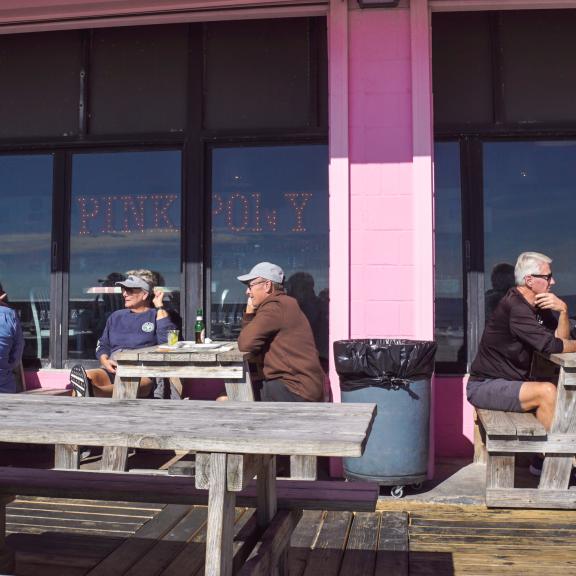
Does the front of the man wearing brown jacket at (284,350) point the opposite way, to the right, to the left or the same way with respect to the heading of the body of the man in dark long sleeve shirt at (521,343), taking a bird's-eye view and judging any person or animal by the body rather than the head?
the opposite way

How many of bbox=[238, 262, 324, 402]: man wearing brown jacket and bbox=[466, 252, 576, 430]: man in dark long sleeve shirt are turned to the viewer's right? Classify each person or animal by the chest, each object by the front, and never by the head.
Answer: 1

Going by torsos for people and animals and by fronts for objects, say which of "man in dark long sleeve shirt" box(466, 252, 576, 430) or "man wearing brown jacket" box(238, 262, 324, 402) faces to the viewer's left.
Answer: the man wearing brown jacket

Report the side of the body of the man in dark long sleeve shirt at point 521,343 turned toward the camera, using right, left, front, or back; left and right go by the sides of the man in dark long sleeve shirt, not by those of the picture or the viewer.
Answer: right

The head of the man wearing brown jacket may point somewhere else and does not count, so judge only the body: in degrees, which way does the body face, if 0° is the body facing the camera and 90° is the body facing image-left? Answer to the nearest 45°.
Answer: approximately 90°

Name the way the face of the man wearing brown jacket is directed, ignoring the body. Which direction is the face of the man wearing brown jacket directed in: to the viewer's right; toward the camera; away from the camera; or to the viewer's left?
to the viewer's left
